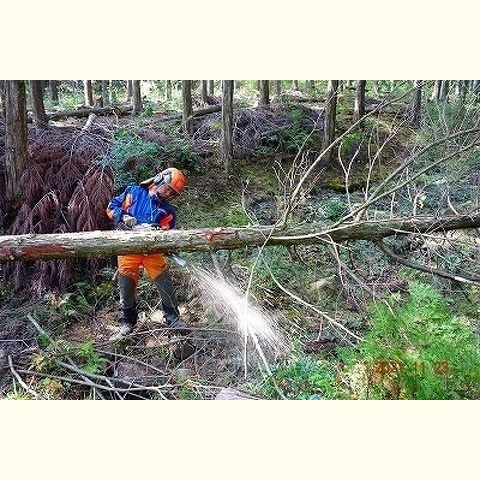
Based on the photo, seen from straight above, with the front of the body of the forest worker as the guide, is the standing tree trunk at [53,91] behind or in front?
behind

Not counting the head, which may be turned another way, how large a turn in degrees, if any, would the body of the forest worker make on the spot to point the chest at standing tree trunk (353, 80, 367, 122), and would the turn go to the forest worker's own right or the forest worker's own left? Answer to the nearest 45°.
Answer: approximately 135° to the forest worker's own left

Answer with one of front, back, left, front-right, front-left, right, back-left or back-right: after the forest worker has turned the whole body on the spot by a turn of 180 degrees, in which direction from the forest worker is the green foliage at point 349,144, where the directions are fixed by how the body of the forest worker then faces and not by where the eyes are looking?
front-right

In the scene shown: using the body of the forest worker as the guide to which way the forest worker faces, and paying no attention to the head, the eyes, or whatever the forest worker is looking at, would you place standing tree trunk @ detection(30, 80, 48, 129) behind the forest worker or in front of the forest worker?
behind

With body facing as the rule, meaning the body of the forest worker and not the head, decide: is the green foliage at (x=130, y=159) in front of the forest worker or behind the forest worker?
behind

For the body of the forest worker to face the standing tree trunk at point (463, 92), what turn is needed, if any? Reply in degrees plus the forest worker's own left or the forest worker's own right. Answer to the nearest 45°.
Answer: approximately 135° to the forest worker's own left

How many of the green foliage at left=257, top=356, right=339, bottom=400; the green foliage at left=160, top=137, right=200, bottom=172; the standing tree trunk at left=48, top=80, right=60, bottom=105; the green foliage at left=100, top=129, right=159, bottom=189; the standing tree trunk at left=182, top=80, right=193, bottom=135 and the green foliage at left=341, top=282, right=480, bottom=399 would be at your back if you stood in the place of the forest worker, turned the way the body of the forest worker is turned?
4
